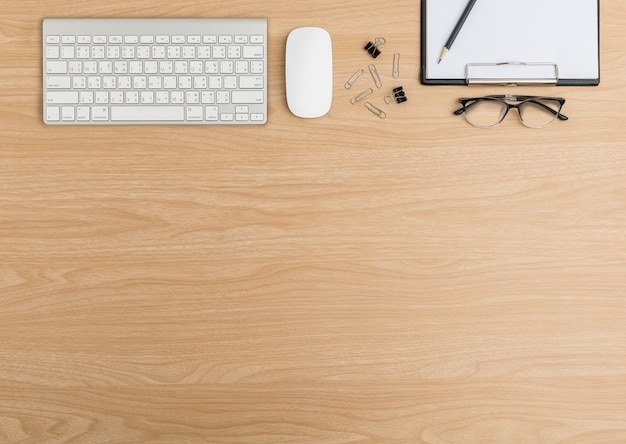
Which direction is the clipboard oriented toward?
toward the camera

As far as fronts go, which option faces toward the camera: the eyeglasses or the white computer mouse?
the eyeglasses

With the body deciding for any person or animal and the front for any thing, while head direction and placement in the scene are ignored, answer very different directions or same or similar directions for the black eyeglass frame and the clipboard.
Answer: same or similar directions

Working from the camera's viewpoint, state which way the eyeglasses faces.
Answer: facing the viewer

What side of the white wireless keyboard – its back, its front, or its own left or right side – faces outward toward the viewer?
front

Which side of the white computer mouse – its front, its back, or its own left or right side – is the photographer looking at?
back

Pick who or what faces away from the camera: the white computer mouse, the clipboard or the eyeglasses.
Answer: the white computer mouse
